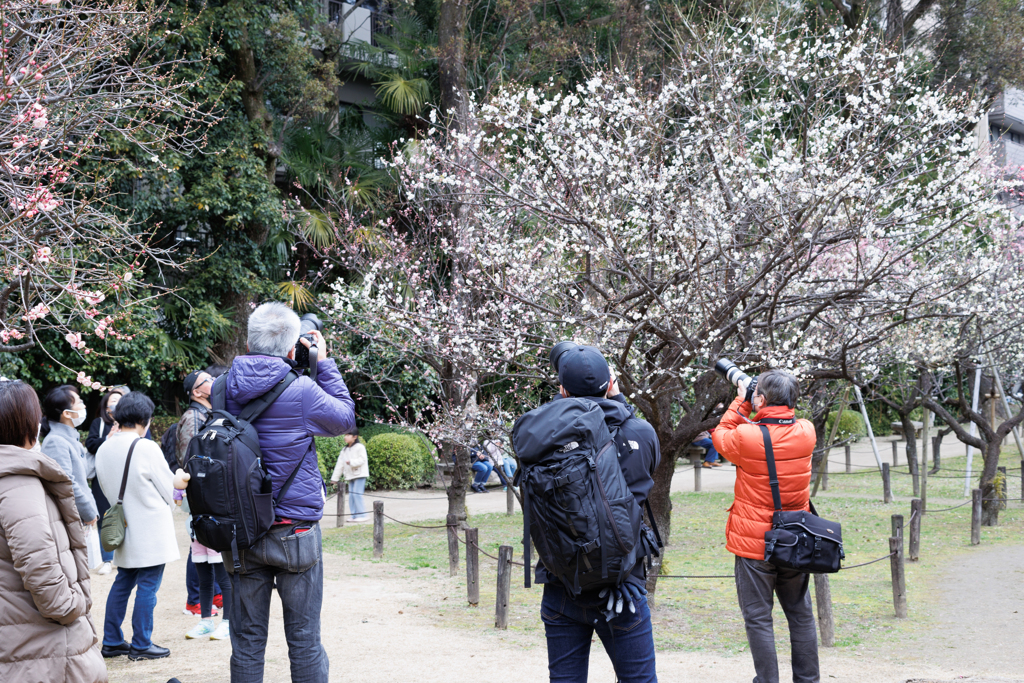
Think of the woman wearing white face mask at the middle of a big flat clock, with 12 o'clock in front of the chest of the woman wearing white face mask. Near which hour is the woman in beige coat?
The woman in beige coat is roughly at 3 o'clock from the woman wearing white face mask.

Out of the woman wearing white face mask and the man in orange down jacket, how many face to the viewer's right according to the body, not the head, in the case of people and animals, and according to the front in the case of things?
1

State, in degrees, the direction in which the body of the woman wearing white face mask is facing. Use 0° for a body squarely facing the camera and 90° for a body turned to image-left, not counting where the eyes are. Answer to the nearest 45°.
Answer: approximately 270°

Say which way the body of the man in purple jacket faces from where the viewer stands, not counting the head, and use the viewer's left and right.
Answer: facing away from the viewer and to the right of the viewer

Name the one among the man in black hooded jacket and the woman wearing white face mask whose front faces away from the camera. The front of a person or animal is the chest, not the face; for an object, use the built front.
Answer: the man in black hooded jacket

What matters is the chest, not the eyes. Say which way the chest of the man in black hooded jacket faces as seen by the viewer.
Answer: away from the camera

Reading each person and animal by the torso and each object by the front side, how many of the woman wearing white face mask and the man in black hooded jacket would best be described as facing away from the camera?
1

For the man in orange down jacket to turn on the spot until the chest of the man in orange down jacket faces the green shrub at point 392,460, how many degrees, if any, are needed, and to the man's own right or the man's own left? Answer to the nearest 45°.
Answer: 0° — they already face it

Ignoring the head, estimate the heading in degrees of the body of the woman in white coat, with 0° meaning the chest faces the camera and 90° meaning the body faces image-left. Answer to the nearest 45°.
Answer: approximately 225°

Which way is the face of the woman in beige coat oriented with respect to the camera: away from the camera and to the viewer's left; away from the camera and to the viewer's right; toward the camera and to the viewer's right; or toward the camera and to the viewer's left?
away from the camera and to the viewer's right

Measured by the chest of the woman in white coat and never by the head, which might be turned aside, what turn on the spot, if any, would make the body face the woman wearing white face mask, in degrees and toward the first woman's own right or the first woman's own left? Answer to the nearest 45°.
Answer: approximately 90° to the first woman's own left

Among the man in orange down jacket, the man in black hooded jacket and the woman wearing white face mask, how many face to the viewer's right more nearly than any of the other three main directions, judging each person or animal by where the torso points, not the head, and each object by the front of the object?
1
